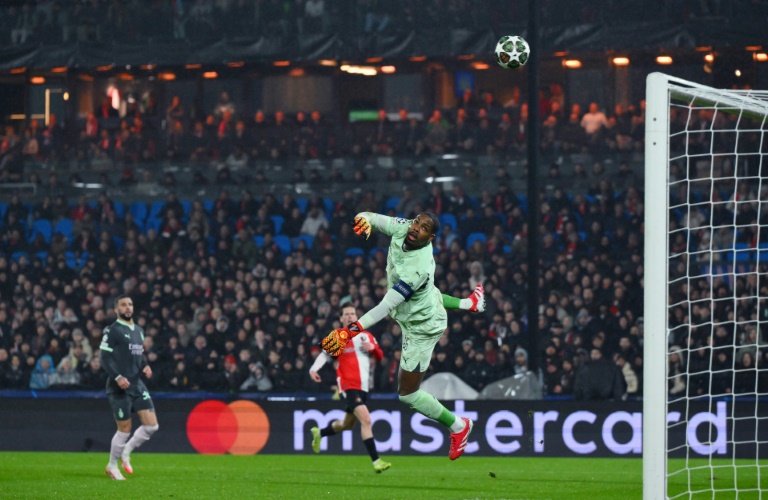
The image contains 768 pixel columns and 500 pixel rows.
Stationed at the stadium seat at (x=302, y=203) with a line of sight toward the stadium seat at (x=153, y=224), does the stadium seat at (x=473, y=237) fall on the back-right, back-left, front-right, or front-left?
back-left

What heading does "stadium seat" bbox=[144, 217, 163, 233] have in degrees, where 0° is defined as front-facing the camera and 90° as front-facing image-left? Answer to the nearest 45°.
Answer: approximately 0°

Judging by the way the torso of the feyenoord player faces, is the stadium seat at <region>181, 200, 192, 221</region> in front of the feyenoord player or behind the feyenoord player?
behind

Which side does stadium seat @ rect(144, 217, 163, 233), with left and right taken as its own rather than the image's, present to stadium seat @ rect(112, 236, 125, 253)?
right

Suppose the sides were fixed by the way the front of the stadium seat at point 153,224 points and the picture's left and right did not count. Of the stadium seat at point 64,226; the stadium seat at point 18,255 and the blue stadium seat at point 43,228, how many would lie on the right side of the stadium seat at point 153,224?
3

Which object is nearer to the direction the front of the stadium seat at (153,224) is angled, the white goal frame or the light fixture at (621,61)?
the white goal frame

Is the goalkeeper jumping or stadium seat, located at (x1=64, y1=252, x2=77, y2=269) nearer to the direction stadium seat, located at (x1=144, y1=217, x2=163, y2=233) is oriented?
the goalkeeper jumping

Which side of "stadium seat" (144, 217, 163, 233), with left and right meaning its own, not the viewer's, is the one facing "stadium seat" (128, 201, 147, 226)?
back

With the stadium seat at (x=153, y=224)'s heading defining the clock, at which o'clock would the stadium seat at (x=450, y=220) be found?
the stadium seat at (x=450, y=220) is roughly at 10 o'clock from the stadium seat at (x=153, y=224).

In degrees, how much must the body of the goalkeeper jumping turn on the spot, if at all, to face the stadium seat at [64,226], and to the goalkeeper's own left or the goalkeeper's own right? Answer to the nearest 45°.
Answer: approximately 90° to the goalkeeper's own right

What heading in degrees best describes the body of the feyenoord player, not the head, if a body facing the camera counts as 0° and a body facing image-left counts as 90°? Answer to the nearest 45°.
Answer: approximately 315°
